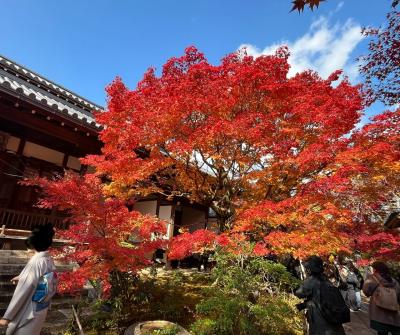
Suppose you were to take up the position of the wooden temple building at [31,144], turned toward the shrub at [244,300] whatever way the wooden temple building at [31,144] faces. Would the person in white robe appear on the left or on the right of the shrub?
right

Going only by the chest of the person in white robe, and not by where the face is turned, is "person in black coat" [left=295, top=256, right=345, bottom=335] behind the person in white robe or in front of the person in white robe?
behind

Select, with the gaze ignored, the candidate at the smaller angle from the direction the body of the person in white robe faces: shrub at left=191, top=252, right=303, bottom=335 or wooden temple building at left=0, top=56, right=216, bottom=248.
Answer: the wooden temple building

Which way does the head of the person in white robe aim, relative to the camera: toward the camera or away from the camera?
away from the camera

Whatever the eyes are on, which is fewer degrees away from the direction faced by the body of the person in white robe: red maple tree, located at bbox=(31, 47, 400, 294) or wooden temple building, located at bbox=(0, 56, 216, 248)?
the wooden temple building

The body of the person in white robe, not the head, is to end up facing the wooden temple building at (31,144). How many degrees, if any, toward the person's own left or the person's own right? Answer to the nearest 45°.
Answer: approximately 45° to the person's own right
